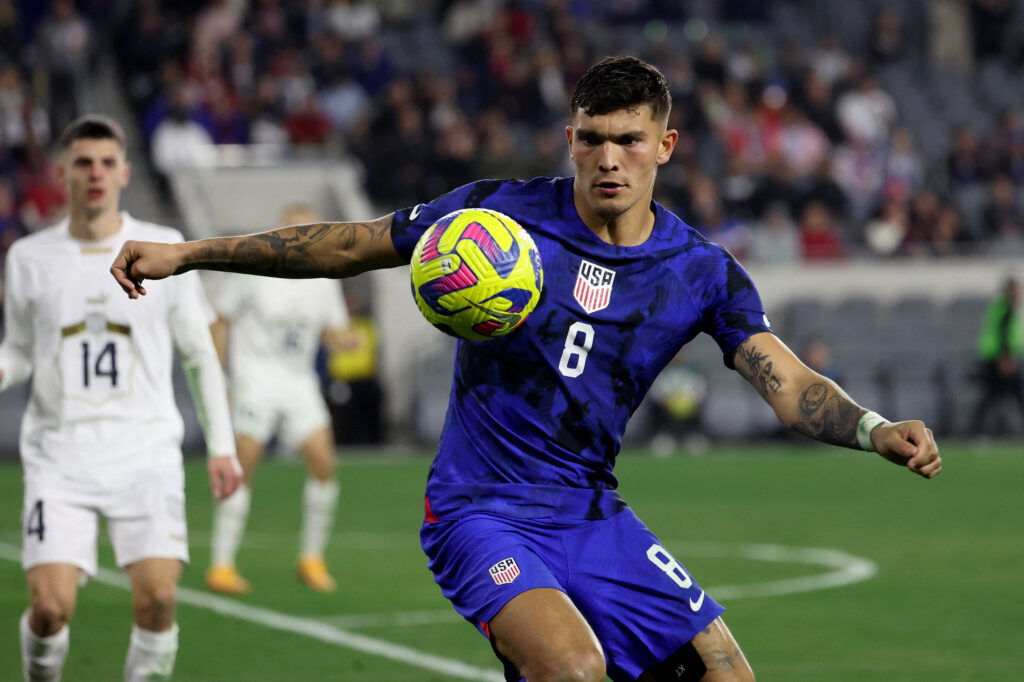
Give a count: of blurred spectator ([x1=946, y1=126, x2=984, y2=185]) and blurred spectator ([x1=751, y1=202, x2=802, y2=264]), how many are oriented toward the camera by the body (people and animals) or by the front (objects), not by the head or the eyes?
2

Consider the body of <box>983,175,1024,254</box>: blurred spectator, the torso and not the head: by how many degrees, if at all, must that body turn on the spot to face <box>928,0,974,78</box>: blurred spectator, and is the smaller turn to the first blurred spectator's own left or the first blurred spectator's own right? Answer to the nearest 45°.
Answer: approximately 180°

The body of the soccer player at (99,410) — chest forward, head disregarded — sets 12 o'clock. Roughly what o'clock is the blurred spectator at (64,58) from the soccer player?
The blurred spectator is roughly at 6 o'clock from the soccer player.

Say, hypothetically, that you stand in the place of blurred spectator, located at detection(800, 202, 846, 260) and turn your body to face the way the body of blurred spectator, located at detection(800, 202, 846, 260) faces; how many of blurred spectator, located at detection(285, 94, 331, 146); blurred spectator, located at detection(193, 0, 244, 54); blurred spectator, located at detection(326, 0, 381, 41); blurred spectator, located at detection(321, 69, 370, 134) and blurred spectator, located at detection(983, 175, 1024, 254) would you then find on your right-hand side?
4

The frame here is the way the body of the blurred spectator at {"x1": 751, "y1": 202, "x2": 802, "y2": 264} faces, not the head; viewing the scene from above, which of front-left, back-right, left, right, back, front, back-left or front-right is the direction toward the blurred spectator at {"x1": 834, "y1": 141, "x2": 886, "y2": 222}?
back-left

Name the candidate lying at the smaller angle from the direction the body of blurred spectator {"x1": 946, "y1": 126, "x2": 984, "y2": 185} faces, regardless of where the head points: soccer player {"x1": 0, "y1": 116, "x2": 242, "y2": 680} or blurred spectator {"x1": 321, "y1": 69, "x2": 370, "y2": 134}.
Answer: the soccer player

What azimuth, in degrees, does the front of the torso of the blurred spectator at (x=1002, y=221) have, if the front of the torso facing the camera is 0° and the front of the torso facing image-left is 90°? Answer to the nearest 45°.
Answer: approximately 0°
